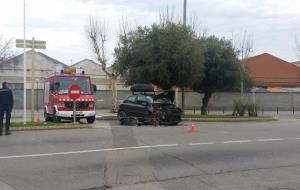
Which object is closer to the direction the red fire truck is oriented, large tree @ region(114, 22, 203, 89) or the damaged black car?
the damaged black car

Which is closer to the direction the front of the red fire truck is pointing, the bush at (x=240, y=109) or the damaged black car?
the damaged black car

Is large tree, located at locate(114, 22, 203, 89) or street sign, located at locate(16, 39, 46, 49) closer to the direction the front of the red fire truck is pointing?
the street sign

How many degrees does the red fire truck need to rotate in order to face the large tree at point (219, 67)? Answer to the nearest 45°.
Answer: approximately 135° to its left

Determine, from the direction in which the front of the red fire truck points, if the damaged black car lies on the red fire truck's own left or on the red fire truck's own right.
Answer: on the red fire truck's own left

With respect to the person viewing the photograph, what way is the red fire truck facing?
facing the viewer

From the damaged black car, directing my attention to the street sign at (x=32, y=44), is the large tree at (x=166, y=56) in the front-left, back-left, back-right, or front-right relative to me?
back-right
